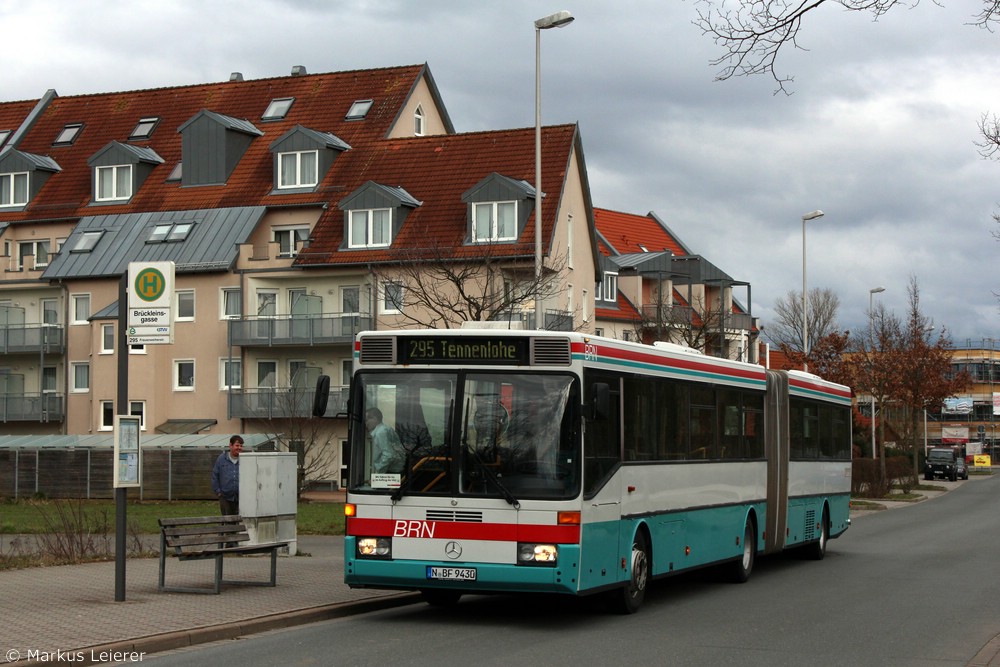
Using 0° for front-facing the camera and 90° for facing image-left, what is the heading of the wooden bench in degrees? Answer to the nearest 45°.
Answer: approximately 315°

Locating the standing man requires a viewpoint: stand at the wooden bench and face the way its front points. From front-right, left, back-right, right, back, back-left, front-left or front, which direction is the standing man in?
back-left

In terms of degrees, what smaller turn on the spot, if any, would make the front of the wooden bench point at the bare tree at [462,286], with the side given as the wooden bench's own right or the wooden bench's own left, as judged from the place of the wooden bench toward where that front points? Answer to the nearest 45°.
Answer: approximately 135° to the wooden bench's own left

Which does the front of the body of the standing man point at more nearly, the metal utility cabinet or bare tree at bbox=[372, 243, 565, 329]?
the metal utility cabinet

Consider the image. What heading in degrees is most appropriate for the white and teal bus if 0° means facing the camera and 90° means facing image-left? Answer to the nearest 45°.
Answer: approximately 45°

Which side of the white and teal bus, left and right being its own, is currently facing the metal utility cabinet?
right

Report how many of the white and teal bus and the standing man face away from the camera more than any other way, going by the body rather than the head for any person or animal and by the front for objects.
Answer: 0

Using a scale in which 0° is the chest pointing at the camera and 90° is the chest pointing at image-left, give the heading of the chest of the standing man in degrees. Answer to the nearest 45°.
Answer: approximately 315°

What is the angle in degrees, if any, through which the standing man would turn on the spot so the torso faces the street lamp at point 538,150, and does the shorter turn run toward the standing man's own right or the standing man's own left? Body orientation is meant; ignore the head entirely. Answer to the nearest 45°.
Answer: approximately 90° to the standing man's own left

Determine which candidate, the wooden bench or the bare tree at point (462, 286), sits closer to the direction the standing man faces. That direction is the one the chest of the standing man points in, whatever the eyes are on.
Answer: the wooden bench

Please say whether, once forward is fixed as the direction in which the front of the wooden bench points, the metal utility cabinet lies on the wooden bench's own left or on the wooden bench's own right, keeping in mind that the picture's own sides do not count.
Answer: on the wooden bench's own left
